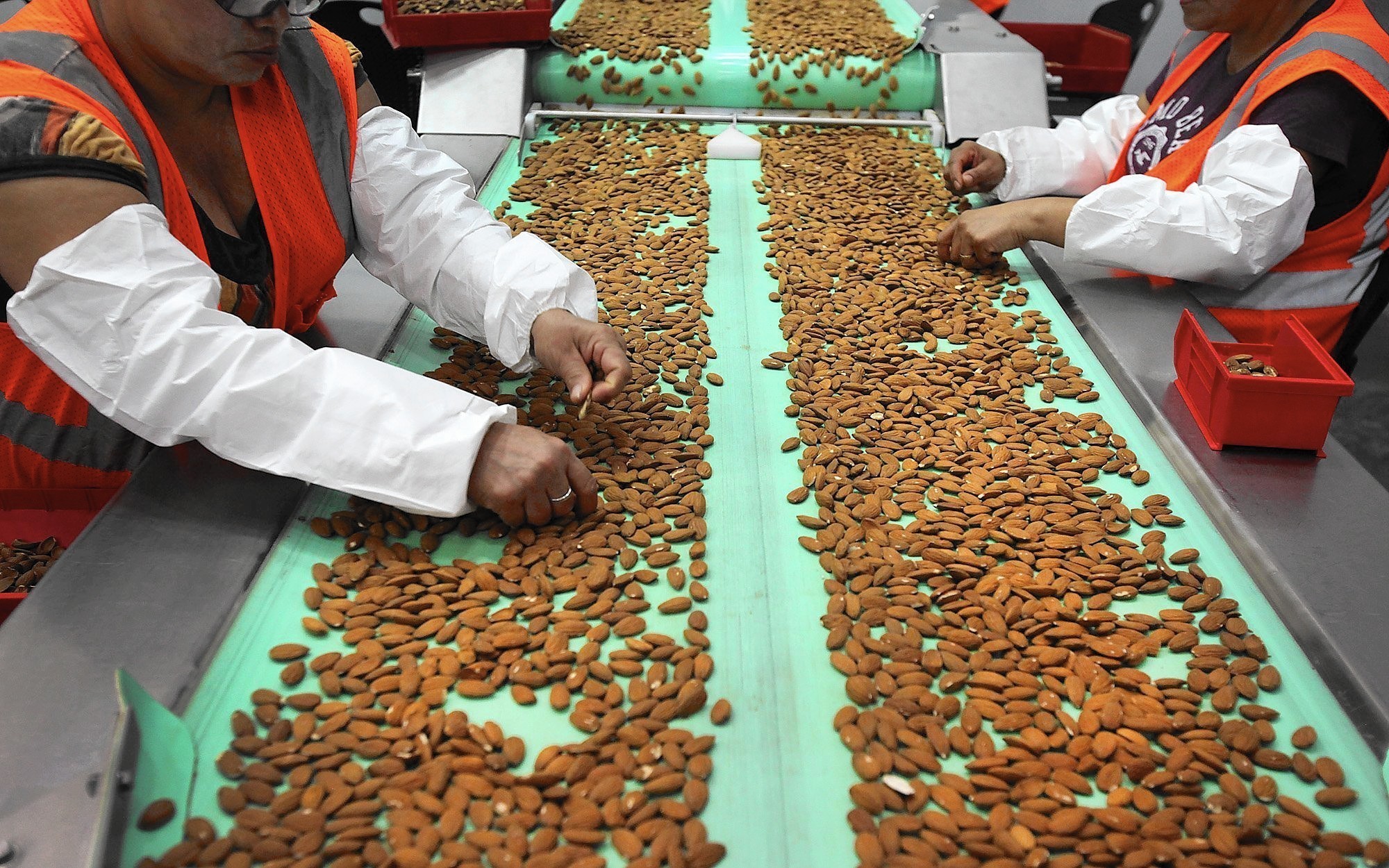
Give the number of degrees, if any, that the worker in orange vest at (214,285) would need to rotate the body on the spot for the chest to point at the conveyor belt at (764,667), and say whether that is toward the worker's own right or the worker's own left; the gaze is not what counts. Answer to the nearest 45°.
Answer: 0° — they already face it

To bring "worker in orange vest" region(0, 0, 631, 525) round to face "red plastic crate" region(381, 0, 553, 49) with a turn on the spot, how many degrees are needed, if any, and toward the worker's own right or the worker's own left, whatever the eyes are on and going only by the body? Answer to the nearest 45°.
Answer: approximately 135° to the worker's own left

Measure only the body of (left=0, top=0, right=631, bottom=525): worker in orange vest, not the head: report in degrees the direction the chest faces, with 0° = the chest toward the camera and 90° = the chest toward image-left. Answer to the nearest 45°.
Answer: approximately 315°

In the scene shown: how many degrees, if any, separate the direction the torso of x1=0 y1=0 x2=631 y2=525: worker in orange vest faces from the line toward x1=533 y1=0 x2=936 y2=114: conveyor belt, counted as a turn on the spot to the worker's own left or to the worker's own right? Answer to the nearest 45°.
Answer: approximately 90° to the worker's own left

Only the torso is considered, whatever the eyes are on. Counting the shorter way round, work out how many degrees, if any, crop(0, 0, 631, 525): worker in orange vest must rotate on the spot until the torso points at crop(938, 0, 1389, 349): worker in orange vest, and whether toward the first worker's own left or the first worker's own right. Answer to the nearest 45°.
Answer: approximately 45° to the first worker's own left

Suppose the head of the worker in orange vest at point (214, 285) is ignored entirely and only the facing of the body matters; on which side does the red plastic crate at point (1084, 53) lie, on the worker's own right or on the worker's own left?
on the worker's own left
